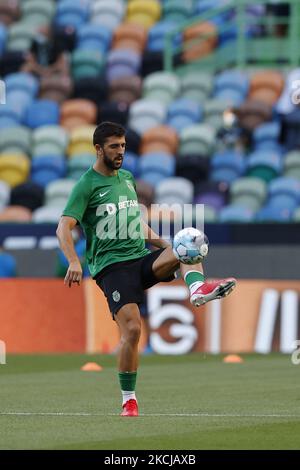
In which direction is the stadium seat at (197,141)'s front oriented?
toward the camera

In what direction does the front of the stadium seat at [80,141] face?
toward the camera

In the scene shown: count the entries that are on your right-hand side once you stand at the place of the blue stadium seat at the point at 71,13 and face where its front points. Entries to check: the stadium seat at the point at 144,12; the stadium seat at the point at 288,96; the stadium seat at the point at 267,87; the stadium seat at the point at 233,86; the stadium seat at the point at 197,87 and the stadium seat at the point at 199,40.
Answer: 0

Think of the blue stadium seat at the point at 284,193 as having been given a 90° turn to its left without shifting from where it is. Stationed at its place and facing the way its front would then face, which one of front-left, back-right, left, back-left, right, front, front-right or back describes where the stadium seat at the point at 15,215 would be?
back

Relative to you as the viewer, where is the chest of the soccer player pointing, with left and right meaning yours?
facing the viewer and to the right of the viewer

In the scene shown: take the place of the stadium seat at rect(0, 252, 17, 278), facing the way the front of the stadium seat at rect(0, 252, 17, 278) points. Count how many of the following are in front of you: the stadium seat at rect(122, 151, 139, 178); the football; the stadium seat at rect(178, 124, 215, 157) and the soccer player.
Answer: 2

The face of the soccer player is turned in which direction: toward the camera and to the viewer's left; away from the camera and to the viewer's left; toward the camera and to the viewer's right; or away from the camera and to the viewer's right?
toward the camera and to the viewer's right

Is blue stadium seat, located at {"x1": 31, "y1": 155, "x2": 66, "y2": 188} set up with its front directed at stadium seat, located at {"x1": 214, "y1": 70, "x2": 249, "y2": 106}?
no

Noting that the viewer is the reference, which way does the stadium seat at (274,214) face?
facing the viewer

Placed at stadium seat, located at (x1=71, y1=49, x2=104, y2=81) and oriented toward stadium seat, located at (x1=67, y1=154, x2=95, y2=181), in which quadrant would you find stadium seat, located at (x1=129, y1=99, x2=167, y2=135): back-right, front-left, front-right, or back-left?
front-left

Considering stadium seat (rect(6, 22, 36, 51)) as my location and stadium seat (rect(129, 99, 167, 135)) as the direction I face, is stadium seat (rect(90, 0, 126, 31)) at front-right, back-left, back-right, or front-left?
front-left
